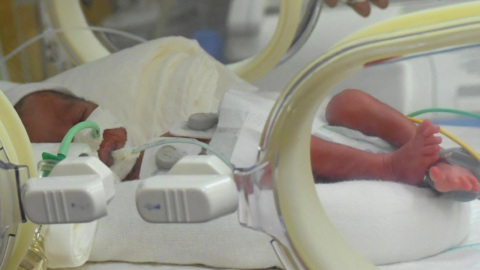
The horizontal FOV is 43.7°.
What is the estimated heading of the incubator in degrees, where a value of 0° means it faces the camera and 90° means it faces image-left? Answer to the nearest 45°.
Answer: approximately 0°
